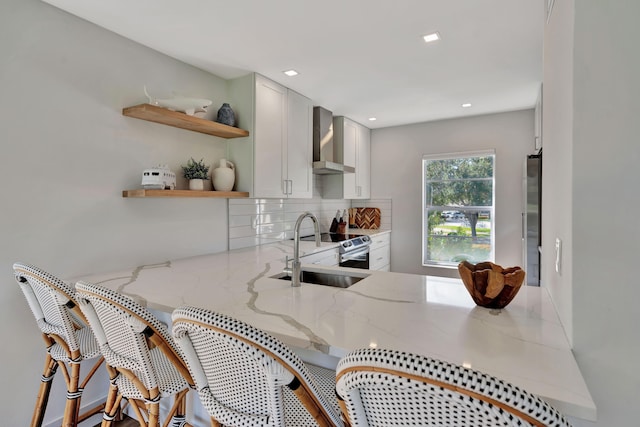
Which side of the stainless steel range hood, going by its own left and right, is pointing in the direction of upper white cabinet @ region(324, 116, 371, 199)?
left

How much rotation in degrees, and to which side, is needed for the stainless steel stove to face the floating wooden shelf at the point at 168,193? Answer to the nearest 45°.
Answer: approximately 90° to its right

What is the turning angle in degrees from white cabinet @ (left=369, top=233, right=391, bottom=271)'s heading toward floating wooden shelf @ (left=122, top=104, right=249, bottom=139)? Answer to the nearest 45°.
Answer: approximately 90° to its right

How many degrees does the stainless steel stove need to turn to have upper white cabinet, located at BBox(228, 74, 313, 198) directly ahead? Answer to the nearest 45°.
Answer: approximately 90° to its right

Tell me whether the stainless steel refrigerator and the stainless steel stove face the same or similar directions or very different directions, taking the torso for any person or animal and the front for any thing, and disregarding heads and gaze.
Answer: very different directions

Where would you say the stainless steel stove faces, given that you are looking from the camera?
facing the viewer and to the right of the viewer

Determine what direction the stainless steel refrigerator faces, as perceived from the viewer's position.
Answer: facing to the left of the viewer

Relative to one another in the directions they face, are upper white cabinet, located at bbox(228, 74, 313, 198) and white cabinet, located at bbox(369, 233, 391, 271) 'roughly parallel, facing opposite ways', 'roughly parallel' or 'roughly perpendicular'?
roughly parallel

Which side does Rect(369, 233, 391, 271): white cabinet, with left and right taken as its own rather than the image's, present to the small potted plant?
right

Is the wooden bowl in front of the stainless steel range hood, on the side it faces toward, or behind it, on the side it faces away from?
in front

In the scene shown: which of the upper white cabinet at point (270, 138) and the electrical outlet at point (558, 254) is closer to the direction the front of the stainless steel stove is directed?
the electrical outlet

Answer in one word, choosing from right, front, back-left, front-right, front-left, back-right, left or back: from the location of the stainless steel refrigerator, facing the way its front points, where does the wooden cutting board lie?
front-right

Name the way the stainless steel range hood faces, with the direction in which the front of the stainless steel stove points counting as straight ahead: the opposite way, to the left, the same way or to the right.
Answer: the same way

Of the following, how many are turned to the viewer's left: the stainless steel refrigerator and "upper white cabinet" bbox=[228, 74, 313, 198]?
1

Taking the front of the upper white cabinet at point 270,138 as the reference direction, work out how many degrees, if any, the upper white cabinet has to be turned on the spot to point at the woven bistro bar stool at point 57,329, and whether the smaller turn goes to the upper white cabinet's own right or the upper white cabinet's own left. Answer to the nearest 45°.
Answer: approximately 90° to the upper white cabinet's own right

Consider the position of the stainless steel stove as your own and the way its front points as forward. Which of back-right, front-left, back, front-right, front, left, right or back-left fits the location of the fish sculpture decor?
right

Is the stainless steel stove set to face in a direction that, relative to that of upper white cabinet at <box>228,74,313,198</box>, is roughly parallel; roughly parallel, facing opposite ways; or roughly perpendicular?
roughly parallel

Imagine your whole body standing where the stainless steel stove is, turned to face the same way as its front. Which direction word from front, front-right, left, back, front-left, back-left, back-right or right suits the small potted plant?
right

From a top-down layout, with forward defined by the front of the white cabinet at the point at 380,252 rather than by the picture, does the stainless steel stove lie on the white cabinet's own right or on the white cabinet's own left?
on the white cabinet's own right
